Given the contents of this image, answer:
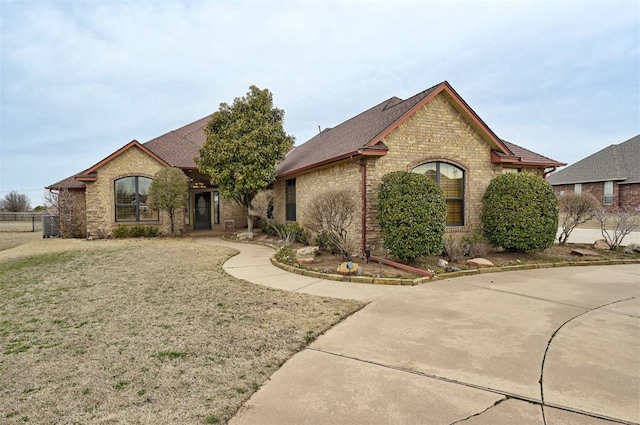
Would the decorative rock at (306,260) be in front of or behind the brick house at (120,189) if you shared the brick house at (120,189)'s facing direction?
in front

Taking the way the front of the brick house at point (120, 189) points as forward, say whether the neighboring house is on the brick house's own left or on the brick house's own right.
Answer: on the brick house's own left

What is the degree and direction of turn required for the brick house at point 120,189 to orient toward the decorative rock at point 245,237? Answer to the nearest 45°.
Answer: approximately 45° to its left

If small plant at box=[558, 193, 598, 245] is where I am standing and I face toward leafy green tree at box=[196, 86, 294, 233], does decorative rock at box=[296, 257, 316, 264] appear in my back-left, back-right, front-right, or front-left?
front-left

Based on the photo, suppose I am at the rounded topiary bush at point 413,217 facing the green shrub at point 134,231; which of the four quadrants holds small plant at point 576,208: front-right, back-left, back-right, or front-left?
back-right

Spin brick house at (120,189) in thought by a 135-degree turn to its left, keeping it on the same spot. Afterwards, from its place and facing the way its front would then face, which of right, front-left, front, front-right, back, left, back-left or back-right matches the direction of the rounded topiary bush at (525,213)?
right

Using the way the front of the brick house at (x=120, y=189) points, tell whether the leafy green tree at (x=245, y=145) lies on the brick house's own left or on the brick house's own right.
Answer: on the brick house's own left

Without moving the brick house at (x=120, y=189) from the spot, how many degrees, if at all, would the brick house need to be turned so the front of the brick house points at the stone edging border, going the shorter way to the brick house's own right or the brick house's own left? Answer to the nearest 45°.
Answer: approximately 45° to the brick house's own left

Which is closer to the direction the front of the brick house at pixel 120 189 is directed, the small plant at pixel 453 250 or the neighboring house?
the small plant

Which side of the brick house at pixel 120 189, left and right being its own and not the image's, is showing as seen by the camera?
front

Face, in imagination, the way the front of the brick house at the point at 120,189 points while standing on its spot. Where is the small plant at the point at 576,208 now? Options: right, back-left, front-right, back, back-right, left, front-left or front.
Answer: front-left

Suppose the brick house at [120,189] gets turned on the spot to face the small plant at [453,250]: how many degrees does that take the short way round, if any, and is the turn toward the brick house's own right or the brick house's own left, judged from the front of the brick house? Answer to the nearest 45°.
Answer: approximately 45° to the brick house's own left
